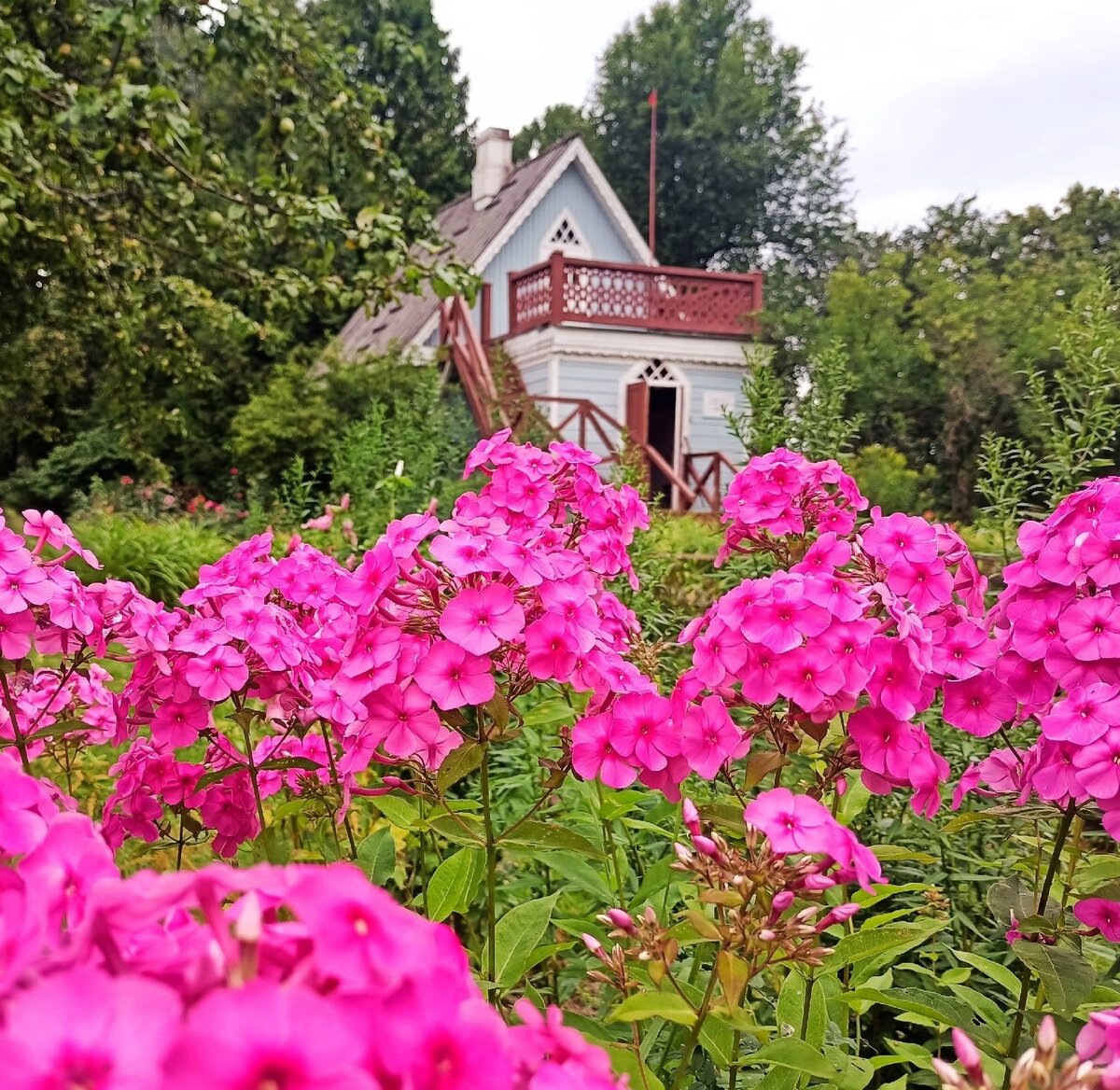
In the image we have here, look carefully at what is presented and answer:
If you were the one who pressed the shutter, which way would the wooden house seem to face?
facing the viewer and to the right of the viewer

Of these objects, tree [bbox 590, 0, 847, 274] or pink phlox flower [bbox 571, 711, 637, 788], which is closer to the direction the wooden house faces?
the pink phlox flower

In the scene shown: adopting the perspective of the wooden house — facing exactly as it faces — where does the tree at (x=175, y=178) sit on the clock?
The tree is roughly at 2 o'clock from the wooden house.

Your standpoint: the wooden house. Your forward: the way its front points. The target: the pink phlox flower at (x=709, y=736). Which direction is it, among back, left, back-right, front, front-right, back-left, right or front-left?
front-right

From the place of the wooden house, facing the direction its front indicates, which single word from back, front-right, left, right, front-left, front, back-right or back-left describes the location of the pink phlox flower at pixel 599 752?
front-right

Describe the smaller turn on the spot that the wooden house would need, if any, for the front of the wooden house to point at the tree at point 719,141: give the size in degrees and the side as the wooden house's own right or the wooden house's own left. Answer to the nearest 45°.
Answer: approximately 135° to the wooden house's own left

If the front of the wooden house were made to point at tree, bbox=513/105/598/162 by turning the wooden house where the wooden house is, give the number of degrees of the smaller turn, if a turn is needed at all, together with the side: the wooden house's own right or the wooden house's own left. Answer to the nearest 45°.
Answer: approximately 135° to the wooden house's own left

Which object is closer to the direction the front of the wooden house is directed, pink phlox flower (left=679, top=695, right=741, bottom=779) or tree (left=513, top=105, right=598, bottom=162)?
the pink phlox flower

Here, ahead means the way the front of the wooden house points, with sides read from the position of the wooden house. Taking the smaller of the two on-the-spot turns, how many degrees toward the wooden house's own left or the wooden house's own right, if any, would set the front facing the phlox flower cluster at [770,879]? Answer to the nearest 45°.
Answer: approximately 45° to the wooden house's own right
